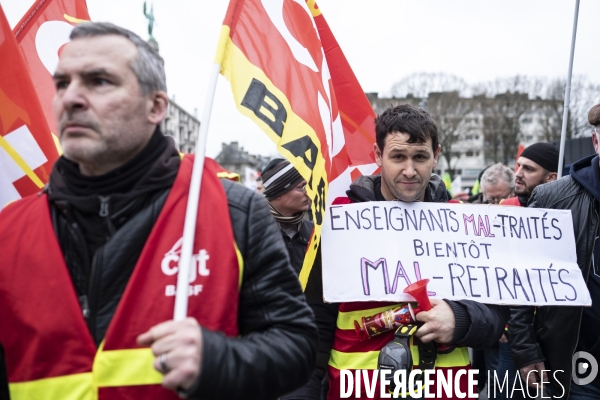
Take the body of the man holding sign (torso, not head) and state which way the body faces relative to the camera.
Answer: toward the camera

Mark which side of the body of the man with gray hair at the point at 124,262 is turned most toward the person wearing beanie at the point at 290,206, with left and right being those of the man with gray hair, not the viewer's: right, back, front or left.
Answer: back

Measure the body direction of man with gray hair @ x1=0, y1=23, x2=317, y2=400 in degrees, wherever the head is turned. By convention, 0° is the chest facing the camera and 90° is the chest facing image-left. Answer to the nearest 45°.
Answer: approximately 45°

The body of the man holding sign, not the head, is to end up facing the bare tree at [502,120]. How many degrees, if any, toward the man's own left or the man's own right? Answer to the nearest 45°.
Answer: approximately 180°

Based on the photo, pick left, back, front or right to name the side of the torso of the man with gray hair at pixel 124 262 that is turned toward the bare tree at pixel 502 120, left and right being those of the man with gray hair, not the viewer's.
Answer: back

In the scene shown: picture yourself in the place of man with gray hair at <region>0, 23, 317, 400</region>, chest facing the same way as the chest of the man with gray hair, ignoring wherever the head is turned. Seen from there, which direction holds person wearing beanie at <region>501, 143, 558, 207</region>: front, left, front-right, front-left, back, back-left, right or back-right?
back
